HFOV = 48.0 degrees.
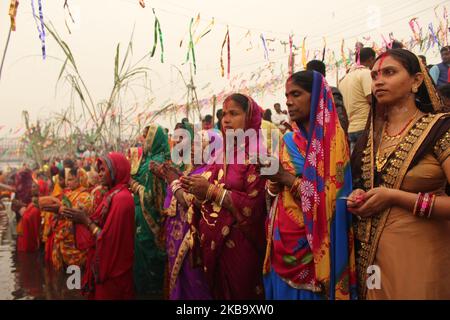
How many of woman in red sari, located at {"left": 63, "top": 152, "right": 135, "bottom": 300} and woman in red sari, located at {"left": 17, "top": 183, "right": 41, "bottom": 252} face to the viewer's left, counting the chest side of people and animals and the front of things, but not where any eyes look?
2

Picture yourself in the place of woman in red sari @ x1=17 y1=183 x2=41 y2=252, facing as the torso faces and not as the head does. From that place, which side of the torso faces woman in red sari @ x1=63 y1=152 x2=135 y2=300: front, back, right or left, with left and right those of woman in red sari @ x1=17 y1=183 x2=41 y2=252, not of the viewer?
left

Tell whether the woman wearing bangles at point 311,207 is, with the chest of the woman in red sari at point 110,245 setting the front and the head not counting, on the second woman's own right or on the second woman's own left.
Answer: on the second woman's own left

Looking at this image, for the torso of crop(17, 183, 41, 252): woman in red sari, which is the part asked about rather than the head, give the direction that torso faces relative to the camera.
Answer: to the viewer's left

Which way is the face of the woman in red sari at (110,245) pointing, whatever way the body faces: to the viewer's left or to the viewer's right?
to the viewer's left

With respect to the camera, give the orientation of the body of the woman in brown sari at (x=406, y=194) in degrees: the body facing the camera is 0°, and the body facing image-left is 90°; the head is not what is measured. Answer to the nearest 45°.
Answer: approximately 45°

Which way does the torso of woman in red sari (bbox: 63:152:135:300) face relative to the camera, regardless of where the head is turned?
to the viewer's left
